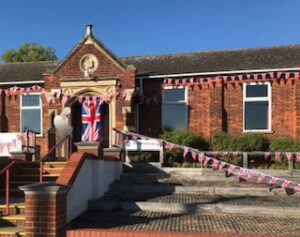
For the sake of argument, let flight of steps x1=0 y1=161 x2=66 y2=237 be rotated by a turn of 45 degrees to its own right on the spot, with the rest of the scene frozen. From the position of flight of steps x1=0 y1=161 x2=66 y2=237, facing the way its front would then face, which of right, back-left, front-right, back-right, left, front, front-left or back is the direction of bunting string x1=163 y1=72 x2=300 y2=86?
back

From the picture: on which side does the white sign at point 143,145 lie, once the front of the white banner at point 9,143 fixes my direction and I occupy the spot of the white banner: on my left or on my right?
on my left

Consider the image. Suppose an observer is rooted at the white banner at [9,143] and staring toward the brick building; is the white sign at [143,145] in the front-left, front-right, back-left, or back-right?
front-right

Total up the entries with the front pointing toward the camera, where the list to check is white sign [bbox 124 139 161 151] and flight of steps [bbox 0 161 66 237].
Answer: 2

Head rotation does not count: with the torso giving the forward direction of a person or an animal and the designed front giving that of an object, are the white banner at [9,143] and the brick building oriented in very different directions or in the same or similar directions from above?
same or similar directions

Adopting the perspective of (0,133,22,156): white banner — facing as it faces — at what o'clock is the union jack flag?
The union jack flag is roughly at 10 o'clock from the white banner.

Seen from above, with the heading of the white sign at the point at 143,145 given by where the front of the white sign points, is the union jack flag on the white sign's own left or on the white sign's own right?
on the white sign's own right

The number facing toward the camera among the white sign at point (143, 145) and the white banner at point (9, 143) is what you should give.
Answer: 2

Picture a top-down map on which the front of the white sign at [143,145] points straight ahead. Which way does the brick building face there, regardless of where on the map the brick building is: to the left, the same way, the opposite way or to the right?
the same way

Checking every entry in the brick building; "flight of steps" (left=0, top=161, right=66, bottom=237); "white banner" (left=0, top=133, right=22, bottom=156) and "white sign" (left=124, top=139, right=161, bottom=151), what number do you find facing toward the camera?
4

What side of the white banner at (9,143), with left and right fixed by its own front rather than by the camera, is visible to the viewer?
front

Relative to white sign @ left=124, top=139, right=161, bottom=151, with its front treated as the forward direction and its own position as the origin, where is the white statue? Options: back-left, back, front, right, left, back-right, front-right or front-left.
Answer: right

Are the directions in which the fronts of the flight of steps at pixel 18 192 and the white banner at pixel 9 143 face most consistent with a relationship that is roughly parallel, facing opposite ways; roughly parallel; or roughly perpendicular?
roughly parallel

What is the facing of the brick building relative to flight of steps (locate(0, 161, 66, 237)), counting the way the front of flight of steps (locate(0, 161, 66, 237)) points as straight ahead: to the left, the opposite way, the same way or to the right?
the same way

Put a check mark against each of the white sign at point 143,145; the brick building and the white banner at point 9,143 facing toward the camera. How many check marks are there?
3

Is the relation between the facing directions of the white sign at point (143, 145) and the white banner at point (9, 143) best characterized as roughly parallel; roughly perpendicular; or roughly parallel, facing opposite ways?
roughly parallel

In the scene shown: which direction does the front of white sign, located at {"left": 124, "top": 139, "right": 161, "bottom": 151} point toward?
toward the camera

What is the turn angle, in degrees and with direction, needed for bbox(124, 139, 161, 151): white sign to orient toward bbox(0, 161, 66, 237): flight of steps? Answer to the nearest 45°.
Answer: approximately 45° to its right
